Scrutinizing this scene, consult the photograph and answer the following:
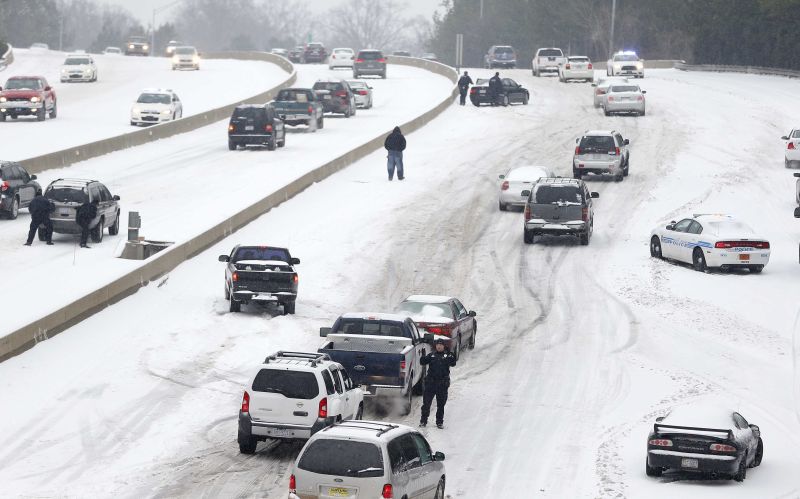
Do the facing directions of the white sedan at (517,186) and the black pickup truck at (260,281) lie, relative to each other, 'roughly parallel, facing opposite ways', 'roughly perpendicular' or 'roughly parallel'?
roughly parallel

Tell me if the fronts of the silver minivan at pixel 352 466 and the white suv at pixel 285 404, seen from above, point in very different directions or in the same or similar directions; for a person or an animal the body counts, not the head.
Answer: same or similar directions

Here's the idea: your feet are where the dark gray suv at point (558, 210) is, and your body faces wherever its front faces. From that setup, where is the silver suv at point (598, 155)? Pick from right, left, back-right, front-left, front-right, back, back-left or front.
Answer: front

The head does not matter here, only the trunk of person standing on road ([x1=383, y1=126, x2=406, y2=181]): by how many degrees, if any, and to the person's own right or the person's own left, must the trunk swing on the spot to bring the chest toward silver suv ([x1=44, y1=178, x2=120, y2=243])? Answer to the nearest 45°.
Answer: approximately 135° to the person's own left

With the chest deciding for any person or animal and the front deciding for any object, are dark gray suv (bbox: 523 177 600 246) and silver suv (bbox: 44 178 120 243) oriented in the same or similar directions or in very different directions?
same or similar directions

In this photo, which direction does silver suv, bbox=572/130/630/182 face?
away from the camera

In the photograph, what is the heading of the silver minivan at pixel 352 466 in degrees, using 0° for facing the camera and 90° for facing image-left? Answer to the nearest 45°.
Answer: approximately 225°

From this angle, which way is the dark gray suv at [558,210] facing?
away from the camera

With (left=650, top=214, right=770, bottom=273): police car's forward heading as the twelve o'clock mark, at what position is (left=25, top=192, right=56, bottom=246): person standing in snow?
The person standing in snow is roughly at 10 o'clock from the police car.

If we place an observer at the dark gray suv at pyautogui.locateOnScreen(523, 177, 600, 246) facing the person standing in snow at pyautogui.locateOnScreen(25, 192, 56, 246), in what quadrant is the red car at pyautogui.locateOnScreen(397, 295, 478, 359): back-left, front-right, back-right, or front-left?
front-left

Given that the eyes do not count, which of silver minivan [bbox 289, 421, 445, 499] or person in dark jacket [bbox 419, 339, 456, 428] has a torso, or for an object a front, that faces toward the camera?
the person in dark jacket

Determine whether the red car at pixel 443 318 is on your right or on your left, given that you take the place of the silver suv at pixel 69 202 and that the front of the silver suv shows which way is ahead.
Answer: on your right

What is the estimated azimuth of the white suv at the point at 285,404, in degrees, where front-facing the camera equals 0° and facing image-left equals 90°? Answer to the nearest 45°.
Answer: approximately 225°

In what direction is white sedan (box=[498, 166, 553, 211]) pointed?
away from the camera

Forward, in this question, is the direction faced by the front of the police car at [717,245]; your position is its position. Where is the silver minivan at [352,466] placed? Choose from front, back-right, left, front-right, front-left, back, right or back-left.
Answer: back-left

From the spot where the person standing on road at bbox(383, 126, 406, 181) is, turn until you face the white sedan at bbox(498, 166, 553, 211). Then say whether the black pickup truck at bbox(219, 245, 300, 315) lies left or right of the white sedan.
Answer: right

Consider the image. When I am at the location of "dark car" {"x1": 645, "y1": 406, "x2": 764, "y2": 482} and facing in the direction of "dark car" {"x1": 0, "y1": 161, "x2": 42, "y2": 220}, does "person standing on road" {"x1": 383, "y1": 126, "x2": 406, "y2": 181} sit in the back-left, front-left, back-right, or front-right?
front-right

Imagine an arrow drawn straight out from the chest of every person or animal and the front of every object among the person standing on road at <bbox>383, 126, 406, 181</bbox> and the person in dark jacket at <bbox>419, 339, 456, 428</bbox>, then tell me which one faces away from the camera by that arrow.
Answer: the person standing on road

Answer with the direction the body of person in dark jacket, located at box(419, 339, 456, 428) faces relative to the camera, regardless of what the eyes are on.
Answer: toward the camera
